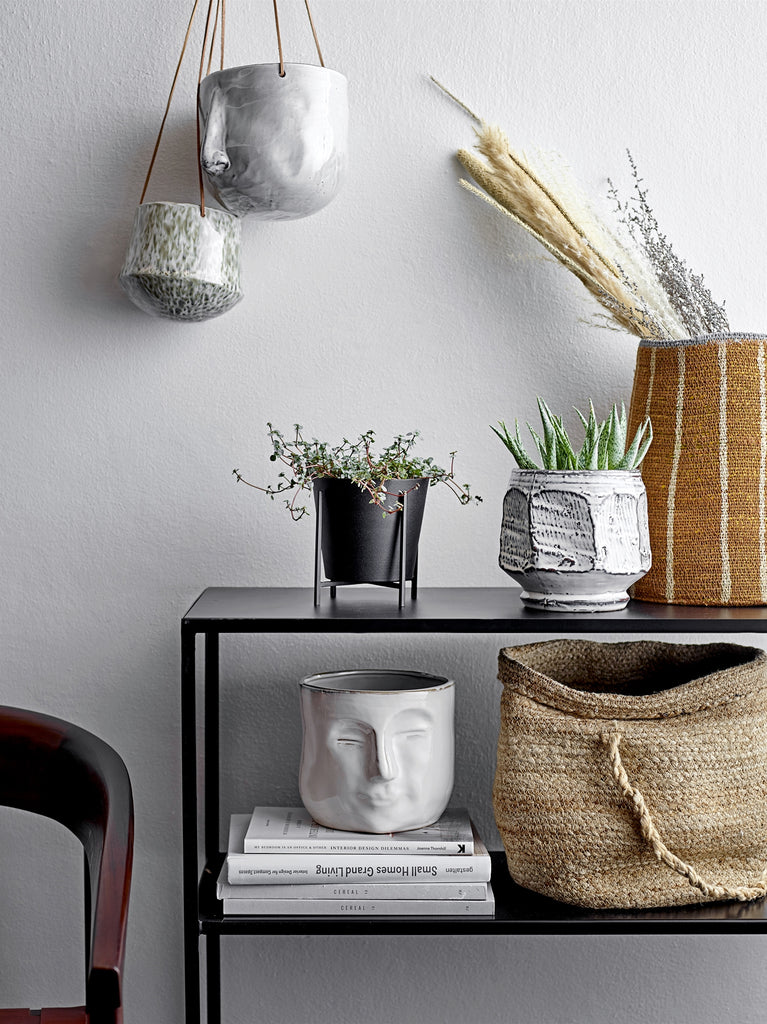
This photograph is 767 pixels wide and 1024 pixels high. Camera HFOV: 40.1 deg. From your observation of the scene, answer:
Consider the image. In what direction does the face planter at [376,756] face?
toward the camera

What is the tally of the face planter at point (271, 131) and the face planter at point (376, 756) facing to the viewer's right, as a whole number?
0

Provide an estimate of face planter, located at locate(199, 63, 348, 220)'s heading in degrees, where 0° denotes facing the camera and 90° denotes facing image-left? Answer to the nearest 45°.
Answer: approximately 45°
